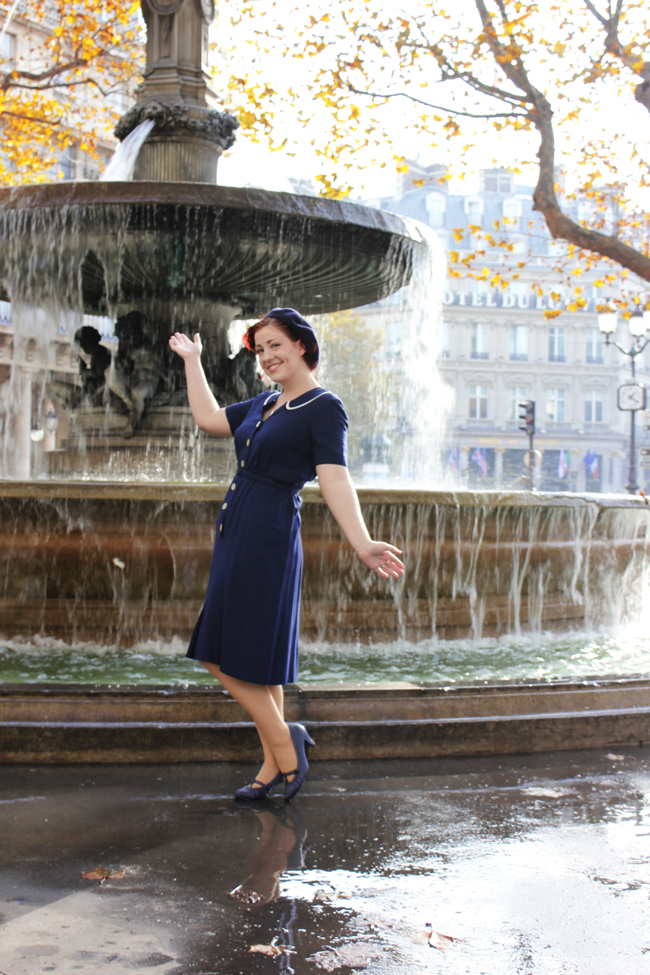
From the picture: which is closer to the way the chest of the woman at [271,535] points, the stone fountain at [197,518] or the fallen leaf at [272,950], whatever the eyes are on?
the fallen leaf

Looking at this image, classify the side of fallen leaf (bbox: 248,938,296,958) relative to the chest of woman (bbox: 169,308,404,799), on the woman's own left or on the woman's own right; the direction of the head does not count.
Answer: on the woman's own left

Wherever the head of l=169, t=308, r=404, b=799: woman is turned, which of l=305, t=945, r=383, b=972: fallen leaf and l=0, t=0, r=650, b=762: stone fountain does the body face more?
the fallen leaf

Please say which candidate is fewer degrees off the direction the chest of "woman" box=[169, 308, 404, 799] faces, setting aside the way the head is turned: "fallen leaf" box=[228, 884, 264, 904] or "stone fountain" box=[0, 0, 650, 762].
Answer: the fallen leaf

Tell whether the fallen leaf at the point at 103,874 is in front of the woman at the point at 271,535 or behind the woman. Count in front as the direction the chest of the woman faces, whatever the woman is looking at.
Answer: in front

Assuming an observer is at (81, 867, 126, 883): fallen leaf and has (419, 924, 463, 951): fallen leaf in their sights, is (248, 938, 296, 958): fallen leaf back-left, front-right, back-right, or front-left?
front-right

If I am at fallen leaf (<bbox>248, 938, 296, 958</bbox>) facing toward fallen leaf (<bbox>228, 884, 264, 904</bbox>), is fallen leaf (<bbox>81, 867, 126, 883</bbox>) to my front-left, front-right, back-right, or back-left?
front-left

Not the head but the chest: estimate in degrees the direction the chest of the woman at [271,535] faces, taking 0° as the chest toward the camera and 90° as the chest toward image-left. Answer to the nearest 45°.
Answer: approximately 45°

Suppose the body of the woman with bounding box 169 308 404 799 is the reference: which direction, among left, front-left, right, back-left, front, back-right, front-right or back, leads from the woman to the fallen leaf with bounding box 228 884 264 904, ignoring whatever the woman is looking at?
front-left
